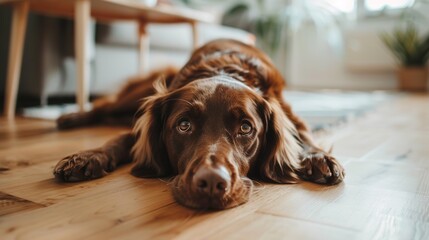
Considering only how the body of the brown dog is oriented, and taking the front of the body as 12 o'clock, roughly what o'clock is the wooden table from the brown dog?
The wooden table is roughly at 5 o'clock from the brown dog.

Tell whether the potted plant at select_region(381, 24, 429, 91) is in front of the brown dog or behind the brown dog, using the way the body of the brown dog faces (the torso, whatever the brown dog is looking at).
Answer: behind

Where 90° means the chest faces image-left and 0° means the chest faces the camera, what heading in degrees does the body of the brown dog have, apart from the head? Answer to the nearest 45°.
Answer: approximately 0°
